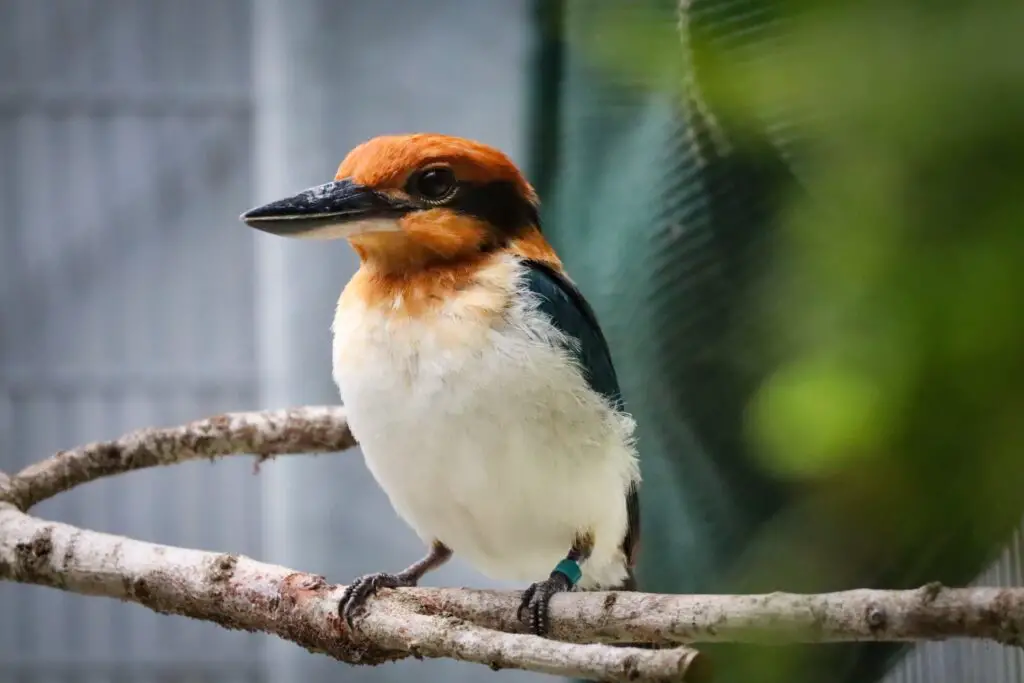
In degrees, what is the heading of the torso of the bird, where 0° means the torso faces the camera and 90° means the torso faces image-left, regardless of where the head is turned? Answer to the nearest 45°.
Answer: approximately 45°
